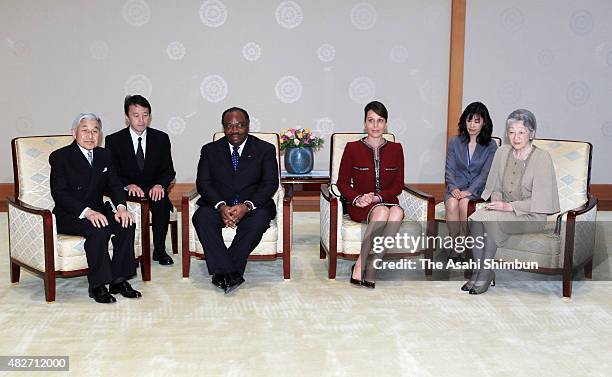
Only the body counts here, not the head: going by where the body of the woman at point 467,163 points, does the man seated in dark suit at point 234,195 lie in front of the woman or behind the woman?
in front

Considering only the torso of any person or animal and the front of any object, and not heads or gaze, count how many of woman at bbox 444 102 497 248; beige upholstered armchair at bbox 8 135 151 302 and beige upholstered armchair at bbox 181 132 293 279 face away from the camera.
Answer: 0

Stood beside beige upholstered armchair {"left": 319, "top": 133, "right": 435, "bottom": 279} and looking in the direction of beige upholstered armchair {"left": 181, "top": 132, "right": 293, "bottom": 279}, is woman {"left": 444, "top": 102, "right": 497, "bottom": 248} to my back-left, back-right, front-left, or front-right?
back-right

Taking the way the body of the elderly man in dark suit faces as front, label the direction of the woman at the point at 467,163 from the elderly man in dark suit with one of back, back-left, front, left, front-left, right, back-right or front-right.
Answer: front-left

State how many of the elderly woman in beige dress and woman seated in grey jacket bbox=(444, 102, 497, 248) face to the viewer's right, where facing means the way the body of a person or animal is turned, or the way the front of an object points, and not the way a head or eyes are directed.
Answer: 0

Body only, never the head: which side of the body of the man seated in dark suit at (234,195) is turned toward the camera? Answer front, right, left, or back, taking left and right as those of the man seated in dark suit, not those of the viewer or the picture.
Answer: front

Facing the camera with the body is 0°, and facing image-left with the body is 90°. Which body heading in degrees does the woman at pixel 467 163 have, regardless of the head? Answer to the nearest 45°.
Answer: approximately 45°

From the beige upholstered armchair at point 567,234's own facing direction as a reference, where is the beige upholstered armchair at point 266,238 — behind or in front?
in front

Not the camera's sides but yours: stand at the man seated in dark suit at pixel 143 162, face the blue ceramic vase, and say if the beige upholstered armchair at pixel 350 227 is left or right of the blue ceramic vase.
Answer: right

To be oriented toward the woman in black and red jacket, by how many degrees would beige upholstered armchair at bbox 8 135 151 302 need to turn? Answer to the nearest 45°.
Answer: approximately 45° to its left

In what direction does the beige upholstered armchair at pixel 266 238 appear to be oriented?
toward the camera

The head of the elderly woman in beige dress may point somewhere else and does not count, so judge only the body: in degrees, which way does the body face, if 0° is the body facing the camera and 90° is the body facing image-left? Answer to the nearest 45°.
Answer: approximately 45°

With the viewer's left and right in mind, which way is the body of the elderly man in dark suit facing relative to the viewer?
facing the viewer and to the right of the viewer
